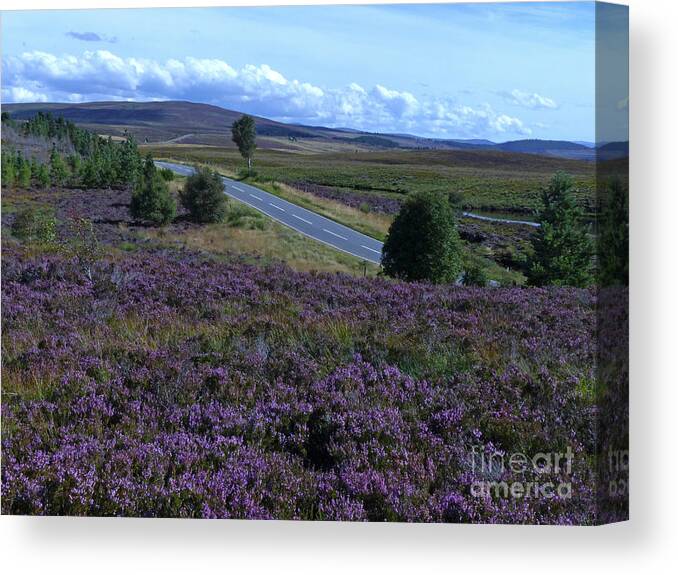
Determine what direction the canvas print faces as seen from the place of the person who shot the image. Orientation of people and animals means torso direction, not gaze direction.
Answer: facing the viewer and to the left of the viewer
